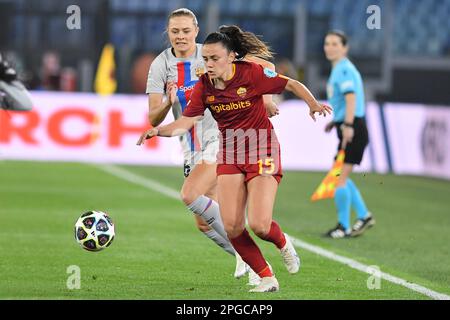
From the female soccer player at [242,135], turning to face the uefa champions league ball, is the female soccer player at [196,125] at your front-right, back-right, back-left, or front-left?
front-right

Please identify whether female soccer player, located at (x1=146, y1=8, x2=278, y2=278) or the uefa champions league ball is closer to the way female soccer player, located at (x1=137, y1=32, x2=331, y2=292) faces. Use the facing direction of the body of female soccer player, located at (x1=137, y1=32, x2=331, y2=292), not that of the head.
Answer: the uefa champions league ball

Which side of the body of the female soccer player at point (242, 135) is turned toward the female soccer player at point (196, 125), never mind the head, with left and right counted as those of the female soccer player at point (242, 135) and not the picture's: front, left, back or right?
right

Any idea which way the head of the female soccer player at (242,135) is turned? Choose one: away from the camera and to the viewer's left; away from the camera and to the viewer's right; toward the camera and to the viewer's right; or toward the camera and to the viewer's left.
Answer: toward the camera and to the viewer's left

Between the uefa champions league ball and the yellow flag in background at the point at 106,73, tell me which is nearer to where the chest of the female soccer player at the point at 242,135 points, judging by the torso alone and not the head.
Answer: the uefa champions league ball

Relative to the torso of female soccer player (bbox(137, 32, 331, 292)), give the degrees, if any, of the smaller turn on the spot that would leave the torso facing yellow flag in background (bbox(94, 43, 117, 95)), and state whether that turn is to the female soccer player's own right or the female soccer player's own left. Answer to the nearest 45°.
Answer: approximately 135° to the female soccer player's own right
